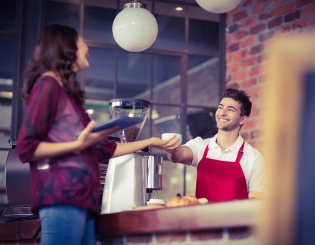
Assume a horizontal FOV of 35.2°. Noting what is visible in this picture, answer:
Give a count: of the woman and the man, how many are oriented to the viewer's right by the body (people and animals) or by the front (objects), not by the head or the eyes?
1

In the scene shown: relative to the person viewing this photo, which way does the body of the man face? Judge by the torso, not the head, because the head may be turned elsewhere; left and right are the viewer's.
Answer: facing the viewer and to the left of the viewer

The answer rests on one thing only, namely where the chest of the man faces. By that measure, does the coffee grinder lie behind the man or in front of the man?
in front

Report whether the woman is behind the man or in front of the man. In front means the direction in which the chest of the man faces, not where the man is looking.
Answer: in front

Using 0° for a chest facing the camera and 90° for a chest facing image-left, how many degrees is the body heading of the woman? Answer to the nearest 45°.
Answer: approximately 270°

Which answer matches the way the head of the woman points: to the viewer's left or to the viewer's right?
to the viewer's right

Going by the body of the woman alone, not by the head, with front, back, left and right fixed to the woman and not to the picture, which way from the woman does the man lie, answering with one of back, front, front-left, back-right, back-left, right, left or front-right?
front-left
